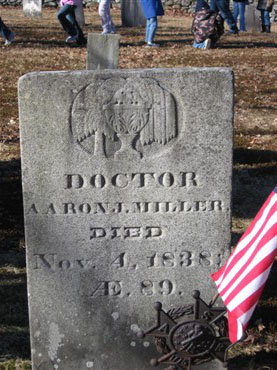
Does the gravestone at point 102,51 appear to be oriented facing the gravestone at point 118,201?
yes

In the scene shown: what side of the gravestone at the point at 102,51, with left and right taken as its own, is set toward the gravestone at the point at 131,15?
back

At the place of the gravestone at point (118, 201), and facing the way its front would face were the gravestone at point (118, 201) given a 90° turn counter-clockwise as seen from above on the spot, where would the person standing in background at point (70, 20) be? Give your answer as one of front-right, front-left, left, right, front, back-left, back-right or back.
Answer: left

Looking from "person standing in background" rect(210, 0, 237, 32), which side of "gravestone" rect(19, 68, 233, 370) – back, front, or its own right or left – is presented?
back

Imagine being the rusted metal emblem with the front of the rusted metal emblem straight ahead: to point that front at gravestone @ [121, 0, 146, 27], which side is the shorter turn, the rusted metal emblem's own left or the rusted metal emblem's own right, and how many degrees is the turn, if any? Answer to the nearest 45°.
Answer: approximately 180°

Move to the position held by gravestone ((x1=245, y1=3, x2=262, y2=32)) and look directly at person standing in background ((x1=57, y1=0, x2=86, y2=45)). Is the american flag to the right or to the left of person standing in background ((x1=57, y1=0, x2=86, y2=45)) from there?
left

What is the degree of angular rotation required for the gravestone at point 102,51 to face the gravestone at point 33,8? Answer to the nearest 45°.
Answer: approximately 180°
